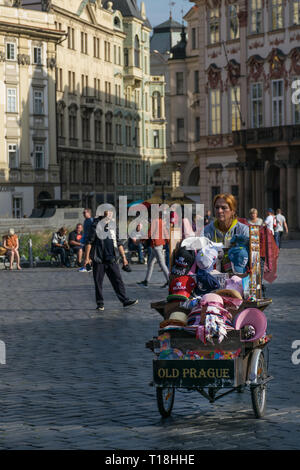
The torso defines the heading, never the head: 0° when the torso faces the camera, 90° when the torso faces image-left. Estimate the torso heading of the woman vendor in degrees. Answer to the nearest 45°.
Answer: approximately 0°

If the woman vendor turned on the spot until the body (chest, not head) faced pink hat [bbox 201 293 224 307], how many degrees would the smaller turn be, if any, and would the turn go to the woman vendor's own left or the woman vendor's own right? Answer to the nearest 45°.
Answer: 0° — they already face it

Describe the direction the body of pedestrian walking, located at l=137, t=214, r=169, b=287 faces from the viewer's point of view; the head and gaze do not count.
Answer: to the viewer's left

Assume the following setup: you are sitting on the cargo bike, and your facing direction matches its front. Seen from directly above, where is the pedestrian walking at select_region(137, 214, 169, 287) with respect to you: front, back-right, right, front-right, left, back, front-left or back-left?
back

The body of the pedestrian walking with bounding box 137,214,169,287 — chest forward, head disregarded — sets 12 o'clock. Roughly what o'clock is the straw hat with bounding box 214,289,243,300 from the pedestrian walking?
The straw hat is roughly at 9 o'clock from the pedestrian walking.

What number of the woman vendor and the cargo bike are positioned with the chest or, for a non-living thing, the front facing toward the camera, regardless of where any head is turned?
2

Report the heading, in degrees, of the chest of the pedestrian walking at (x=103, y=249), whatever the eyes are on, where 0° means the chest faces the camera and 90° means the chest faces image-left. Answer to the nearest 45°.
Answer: approximately 315°

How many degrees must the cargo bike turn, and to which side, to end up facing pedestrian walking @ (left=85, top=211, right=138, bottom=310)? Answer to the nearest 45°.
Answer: approximately 180°

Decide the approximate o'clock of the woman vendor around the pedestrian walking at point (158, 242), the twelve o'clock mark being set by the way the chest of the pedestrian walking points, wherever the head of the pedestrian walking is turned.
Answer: The woman vendor is roughly at 9 o'clock from the pedestrian walking.

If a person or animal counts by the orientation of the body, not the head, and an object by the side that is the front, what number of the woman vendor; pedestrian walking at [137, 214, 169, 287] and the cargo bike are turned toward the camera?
2

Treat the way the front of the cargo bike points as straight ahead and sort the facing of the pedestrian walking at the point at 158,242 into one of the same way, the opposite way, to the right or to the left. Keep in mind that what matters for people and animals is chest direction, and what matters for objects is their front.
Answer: to the right
